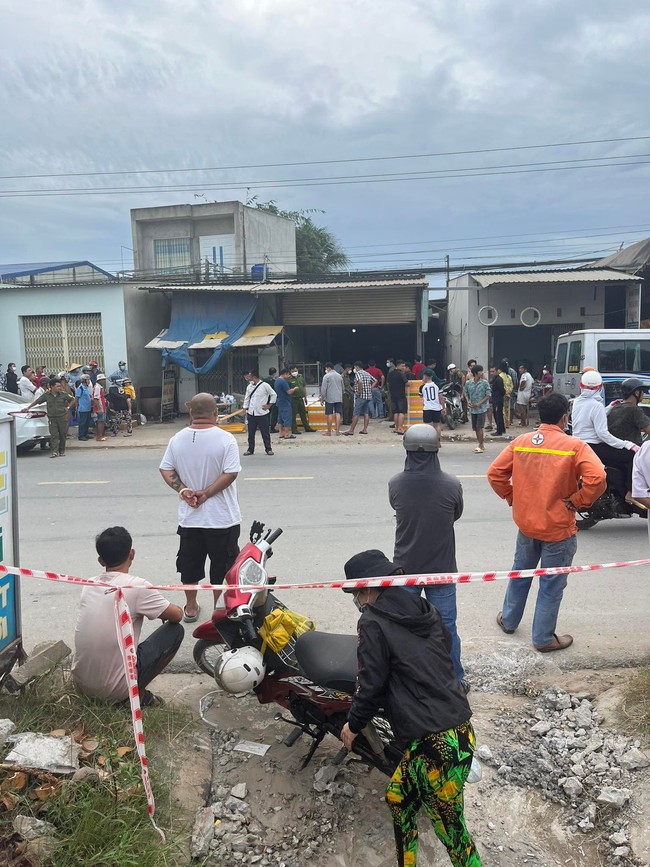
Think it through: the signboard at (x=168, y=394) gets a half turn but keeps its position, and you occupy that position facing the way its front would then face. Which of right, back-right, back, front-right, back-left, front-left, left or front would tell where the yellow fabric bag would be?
back

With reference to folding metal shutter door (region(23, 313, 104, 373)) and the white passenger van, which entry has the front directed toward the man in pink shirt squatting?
the folding metal shutter door

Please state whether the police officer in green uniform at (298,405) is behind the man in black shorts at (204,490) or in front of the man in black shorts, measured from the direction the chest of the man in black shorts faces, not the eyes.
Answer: in front

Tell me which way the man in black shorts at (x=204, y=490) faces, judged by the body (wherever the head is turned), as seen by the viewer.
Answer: away from the camera

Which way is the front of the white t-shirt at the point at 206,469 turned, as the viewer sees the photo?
away from the camera

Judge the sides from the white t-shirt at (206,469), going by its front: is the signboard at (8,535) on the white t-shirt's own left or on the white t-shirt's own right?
on the white t-shirt's own left

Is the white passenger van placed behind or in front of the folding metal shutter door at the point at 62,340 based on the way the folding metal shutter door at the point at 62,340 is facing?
in front

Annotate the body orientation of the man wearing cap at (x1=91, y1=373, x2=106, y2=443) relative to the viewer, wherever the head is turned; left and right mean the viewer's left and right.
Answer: facing to the right of the viewer

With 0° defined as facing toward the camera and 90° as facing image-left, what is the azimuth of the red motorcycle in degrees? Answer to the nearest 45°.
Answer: approximately 135°

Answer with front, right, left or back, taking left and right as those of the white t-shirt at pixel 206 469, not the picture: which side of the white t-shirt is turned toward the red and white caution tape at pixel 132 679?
back

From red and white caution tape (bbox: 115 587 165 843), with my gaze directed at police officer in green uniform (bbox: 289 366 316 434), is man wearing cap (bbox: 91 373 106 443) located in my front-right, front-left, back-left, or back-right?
front-left

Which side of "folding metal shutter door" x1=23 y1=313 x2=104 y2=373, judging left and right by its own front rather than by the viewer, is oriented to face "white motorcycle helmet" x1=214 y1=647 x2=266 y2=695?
front

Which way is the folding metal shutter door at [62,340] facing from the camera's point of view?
toward the camera

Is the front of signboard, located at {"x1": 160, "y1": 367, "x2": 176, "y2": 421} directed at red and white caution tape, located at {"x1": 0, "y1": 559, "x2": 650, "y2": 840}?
yes

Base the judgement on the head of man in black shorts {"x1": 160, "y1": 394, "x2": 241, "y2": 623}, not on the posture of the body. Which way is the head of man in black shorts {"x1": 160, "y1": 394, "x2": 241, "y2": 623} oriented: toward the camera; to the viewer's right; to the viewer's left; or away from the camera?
away from the camera

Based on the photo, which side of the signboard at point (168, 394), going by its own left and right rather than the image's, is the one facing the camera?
front
